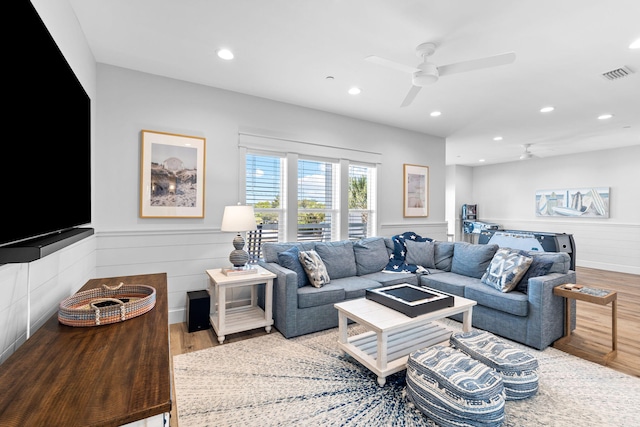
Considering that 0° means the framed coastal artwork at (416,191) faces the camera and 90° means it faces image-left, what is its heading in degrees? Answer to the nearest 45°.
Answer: approximately 315°

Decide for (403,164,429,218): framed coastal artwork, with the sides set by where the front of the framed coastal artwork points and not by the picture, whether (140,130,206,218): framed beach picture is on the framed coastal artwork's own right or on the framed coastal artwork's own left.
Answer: on the framed coastal artwork's own right

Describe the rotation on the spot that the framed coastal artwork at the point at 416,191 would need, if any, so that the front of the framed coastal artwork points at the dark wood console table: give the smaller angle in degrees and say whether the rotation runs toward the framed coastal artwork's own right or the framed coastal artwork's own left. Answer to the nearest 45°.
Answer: approximately 45° to the framed coastal artwork's own right

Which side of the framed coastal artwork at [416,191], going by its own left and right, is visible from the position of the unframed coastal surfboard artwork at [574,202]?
left

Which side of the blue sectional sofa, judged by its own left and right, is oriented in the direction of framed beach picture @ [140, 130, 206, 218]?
right

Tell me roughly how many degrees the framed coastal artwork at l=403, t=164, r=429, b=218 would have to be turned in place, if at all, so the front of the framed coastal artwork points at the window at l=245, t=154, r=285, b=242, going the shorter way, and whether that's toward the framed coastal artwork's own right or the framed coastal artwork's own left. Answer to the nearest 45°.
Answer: approximately 90° to the framed coastal artwork's own right

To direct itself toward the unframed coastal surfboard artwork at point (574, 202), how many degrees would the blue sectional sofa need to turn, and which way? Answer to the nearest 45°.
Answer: approximately 135° to its left
